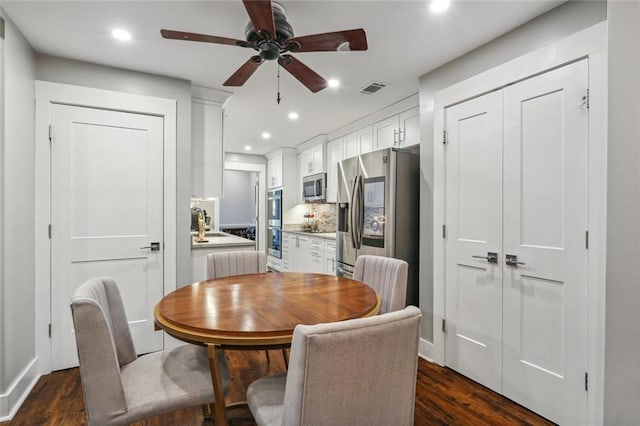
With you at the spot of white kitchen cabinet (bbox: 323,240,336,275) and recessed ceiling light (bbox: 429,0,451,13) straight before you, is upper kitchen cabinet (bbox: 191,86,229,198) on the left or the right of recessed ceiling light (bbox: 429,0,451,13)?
right

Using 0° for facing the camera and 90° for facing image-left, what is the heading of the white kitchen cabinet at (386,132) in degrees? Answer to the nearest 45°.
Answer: approximately 45°

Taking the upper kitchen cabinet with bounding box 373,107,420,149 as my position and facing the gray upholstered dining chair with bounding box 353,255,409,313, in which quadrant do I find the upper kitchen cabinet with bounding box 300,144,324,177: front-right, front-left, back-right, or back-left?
back-right

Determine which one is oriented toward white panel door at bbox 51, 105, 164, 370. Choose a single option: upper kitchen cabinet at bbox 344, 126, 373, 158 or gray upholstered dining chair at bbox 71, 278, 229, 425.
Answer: the upper kitchen cabinet

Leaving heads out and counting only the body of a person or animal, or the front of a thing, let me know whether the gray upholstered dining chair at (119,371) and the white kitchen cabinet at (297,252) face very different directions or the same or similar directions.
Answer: very different directions

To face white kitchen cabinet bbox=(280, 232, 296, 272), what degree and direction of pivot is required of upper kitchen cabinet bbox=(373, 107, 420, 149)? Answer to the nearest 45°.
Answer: approximately 90° to its right

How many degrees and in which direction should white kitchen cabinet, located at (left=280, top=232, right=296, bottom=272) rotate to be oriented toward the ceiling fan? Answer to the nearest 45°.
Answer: approximately 45° to its left

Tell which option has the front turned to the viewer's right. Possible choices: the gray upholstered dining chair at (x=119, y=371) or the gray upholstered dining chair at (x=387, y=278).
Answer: the gray upholstered dining chair at (x=119, y=371)
